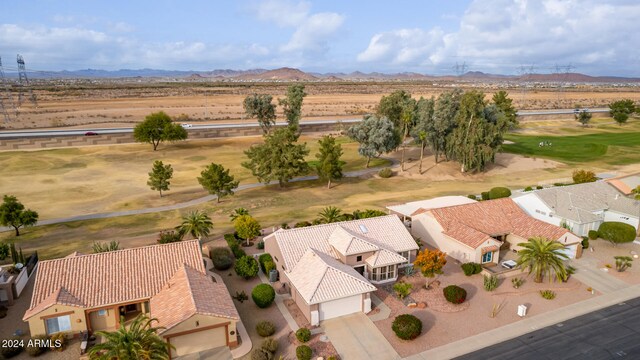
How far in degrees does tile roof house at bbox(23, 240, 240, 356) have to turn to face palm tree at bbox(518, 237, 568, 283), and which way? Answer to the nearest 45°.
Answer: approximately 90° to its left

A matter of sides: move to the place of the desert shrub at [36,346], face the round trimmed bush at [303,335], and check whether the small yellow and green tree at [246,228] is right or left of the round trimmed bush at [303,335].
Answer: left

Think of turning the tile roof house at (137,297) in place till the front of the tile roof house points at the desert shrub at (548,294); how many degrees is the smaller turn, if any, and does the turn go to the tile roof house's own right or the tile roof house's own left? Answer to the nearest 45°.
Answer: approximately 90° to the tile roof house's own left

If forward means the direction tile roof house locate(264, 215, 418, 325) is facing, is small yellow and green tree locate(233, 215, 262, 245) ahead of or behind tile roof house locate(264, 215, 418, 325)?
behind

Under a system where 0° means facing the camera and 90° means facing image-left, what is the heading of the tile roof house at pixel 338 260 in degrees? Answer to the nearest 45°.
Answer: approximately 315°

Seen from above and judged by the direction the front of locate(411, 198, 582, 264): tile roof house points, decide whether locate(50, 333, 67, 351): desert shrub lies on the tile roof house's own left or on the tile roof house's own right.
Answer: on the tile roof house's own right

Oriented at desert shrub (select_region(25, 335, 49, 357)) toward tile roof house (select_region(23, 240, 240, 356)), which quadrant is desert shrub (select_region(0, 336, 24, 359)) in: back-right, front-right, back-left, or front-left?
back-left

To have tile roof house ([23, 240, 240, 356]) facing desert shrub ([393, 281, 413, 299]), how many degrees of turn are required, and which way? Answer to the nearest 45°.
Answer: approximately 90° to its left

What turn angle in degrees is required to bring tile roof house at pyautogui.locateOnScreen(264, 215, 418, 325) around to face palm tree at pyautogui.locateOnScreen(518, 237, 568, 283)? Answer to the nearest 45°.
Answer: approximately 45° to its left
